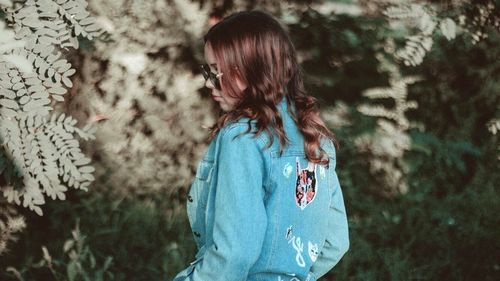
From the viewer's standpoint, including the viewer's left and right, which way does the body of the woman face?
facing away from the viewer and to the left of the viewer

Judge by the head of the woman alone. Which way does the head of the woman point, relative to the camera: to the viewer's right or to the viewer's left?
to the viewer's left
